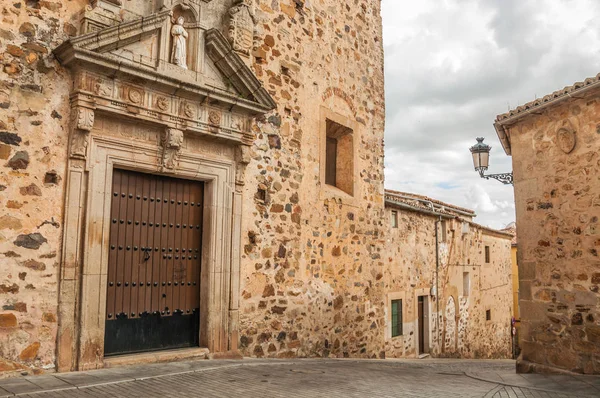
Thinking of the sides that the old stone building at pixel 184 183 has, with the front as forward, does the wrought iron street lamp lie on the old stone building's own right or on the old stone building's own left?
on the old stone building's own left

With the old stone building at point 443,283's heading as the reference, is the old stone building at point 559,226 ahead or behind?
ahead

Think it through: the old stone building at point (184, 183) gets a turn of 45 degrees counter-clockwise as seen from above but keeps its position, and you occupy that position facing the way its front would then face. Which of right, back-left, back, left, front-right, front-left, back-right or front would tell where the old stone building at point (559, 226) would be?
front

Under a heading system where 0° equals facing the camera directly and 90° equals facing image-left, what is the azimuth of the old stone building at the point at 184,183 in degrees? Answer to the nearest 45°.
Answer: approximately 315°
